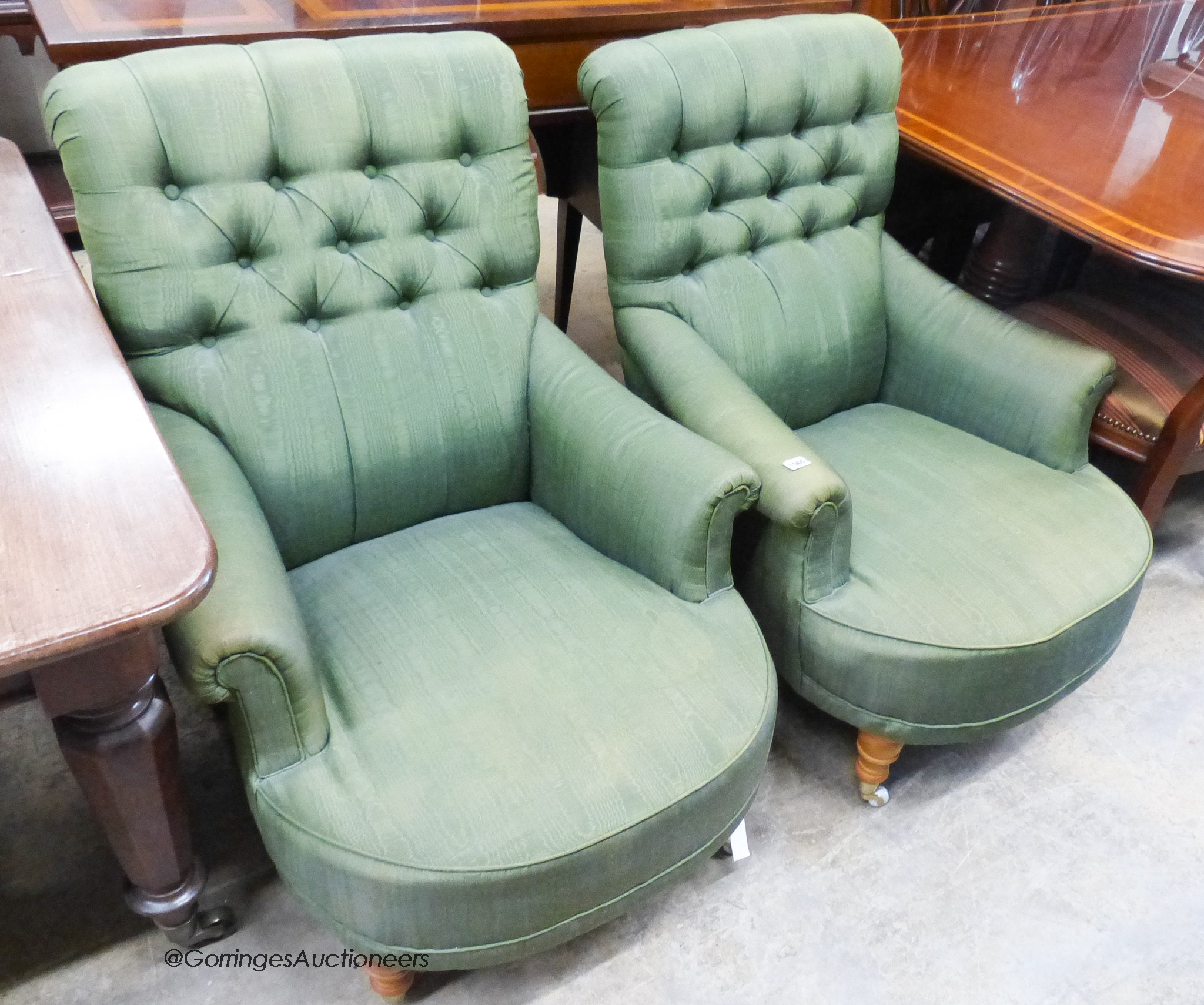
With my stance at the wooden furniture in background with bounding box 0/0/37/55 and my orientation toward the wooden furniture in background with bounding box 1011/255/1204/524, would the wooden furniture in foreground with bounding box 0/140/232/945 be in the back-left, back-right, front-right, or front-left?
front-right

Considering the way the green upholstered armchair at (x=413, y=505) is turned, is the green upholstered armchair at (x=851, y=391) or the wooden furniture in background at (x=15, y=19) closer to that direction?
the green upholstered armchair

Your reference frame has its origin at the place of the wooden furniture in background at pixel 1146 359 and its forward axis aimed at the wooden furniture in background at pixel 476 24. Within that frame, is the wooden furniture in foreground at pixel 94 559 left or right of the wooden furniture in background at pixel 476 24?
left

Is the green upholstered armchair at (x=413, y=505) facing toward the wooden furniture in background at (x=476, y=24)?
no

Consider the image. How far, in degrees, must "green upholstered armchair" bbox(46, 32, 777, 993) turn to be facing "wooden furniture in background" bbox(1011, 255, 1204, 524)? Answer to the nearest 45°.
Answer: approximately 45° to its left

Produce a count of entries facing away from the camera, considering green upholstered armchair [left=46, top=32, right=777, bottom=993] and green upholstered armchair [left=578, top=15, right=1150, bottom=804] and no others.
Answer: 0

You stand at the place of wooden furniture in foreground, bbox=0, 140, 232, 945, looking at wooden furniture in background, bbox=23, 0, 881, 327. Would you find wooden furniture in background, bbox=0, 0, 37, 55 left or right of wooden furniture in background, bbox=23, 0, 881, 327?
left

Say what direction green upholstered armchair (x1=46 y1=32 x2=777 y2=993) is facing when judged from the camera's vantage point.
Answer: facing the viewer and to the right of the viewer

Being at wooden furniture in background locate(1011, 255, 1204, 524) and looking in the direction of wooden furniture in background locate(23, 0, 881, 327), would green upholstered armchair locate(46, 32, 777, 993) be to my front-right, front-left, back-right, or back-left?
front-left

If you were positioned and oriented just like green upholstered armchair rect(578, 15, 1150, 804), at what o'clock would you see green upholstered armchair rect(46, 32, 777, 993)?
green upholstered armchair rect(46, 32, 777, 993) is roughly at 3 o'clock from green upholstered armchair rect(578, 15, 1150, 804).

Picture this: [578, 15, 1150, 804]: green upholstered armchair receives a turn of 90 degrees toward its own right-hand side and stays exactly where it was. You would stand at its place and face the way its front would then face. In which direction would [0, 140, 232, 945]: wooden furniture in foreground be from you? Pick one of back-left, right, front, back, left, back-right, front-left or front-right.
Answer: front

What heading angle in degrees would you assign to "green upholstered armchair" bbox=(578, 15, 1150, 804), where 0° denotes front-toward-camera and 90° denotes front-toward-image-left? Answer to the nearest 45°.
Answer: approximately 315°

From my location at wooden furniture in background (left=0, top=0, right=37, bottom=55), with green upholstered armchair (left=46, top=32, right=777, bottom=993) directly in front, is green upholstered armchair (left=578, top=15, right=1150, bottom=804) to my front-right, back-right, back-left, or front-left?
front-left
